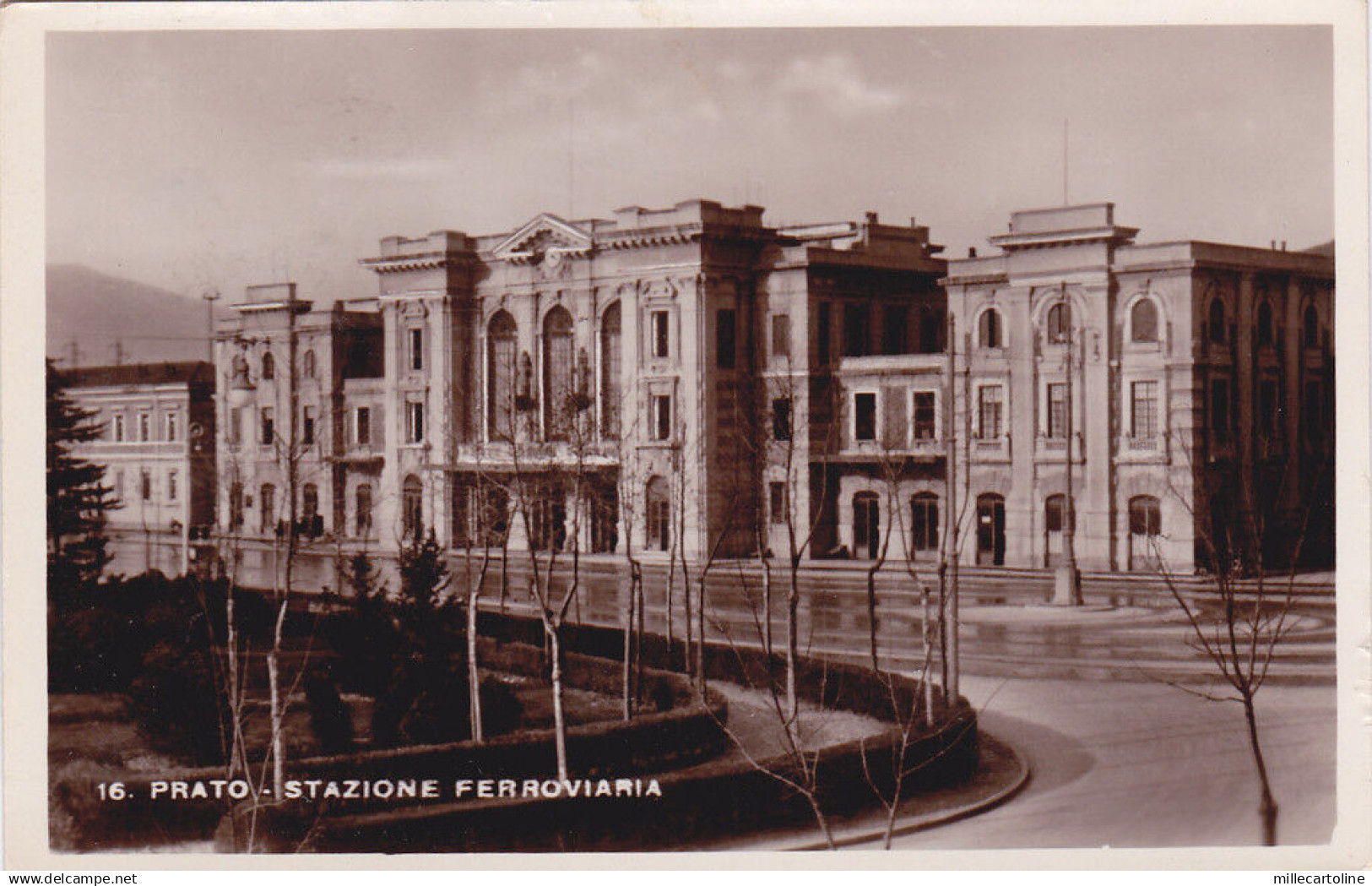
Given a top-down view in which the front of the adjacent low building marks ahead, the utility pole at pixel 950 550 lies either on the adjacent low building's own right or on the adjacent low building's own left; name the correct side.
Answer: on the adjacent low building's own left

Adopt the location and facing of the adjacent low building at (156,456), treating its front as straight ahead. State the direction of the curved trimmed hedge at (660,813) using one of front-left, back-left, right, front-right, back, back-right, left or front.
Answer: left

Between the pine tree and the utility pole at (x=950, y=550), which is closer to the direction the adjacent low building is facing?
the pine tree

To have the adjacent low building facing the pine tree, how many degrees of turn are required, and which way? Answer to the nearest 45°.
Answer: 0° — it already faces it

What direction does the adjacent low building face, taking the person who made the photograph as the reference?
facing the viewer and to the left of the viewer

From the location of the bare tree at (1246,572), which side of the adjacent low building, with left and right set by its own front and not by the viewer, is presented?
left

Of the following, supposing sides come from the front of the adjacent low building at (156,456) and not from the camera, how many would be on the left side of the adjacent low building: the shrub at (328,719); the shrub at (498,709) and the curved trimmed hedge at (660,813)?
3

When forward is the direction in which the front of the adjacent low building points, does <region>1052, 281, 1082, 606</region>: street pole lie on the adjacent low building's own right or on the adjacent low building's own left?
on the adjacent low building's own left
